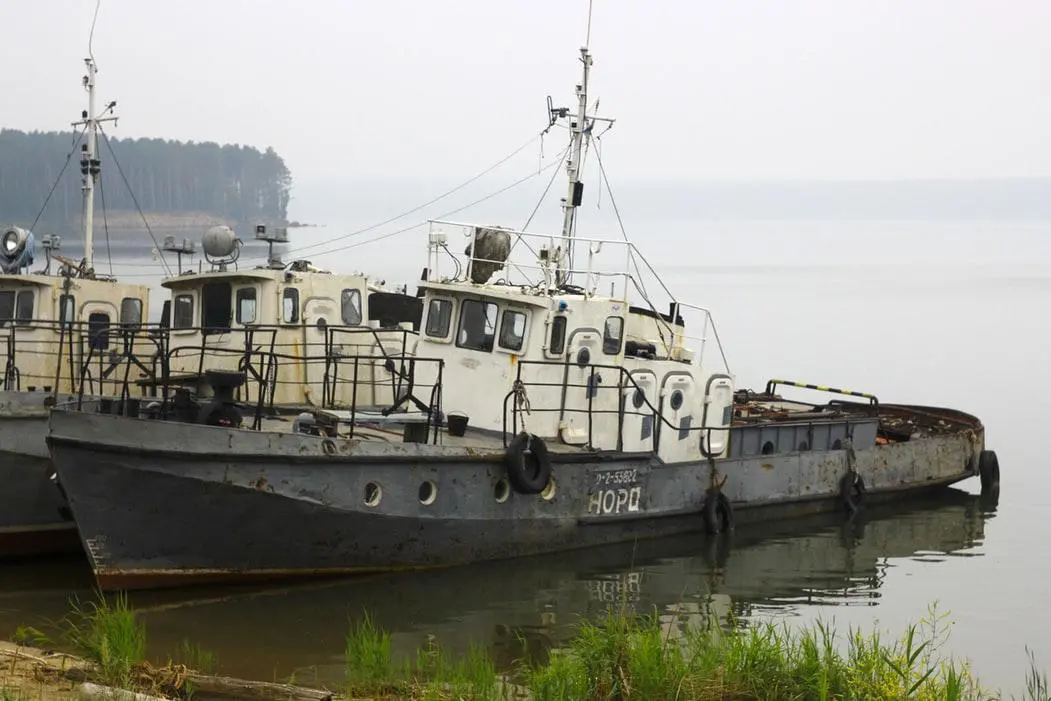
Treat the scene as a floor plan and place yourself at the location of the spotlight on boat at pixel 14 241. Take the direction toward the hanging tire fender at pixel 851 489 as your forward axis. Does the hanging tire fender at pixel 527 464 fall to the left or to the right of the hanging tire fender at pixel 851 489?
right

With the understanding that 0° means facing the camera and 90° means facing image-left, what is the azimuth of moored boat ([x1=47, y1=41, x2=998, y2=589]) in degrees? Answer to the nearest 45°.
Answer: approximately 45°

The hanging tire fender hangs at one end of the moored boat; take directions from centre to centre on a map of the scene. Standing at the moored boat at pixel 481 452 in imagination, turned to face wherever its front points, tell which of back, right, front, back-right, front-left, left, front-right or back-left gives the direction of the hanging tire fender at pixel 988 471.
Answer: back

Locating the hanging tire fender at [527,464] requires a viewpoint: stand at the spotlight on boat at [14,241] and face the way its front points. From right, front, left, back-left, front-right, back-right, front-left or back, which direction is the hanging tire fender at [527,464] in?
left

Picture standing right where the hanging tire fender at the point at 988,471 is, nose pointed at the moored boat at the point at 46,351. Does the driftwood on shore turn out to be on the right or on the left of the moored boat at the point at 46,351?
left

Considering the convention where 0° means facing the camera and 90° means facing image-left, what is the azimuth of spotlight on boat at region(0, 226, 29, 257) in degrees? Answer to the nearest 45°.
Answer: approximately 45°
